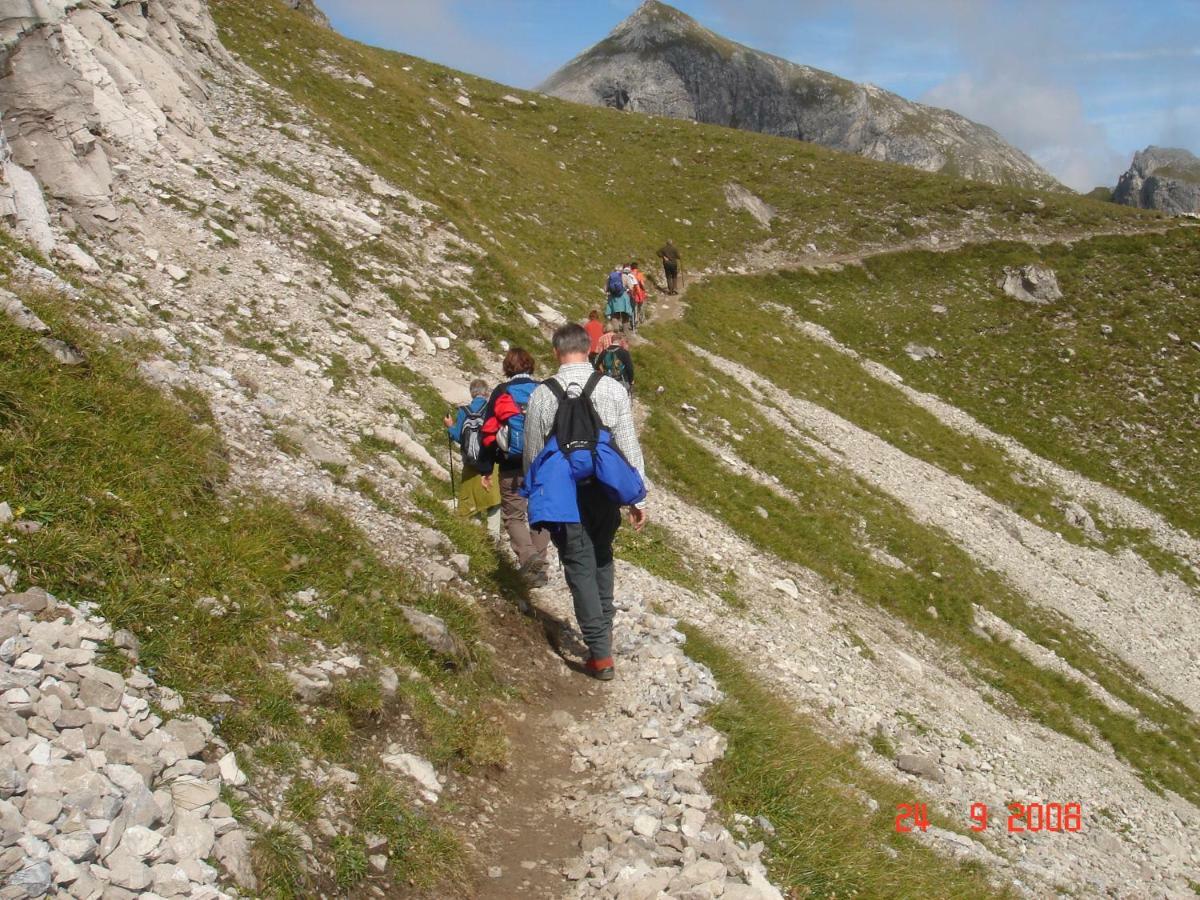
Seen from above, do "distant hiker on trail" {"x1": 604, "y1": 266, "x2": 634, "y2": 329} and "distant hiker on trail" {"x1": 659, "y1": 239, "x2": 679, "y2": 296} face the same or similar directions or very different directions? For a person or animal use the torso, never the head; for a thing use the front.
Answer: same or similar directions

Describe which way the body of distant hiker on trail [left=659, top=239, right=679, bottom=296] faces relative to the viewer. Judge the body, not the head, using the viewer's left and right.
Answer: facing away from the viewer

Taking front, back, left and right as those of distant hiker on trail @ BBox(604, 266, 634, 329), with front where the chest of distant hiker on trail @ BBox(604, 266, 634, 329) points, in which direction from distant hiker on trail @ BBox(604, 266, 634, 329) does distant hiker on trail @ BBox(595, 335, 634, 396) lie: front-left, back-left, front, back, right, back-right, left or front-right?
back

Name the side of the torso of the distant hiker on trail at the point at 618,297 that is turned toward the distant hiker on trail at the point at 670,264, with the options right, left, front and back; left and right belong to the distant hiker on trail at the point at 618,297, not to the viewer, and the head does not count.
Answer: front

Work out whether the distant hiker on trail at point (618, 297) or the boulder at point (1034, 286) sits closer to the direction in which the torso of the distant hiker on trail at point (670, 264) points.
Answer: the boulder

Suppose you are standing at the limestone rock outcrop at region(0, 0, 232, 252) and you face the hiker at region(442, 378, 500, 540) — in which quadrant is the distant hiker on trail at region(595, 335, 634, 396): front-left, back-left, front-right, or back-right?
front-left

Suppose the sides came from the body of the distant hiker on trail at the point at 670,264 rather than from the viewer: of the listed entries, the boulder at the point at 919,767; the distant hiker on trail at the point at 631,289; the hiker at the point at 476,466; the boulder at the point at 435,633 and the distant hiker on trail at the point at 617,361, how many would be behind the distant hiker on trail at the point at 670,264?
5

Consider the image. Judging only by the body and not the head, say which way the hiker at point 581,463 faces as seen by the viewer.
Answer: away from the camera

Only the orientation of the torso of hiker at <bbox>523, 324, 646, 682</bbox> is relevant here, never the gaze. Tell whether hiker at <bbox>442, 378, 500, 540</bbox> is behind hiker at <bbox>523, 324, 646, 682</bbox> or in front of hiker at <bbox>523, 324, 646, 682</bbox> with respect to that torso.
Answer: in front

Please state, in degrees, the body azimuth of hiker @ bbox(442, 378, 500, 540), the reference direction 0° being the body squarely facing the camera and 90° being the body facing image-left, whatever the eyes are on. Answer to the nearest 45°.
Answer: approximately 180°

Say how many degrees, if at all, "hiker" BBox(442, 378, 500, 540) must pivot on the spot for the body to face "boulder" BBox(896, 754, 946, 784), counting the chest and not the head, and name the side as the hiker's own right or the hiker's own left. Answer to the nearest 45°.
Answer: approximately 90° to the hiker's own right

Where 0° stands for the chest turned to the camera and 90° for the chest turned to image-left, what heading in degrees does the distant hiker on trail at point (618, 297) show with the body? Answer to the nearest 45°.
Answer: approximately 180°

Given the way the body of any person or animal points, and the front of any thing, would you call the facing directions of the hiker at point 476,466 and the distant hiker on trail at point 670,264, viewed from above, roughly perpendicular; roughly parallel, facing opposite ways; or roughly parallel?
roughly parallel

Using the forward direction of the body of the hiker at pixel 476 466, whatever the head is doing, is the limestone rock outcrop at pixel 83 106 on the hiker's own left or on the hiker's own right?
on the hiker's own left
